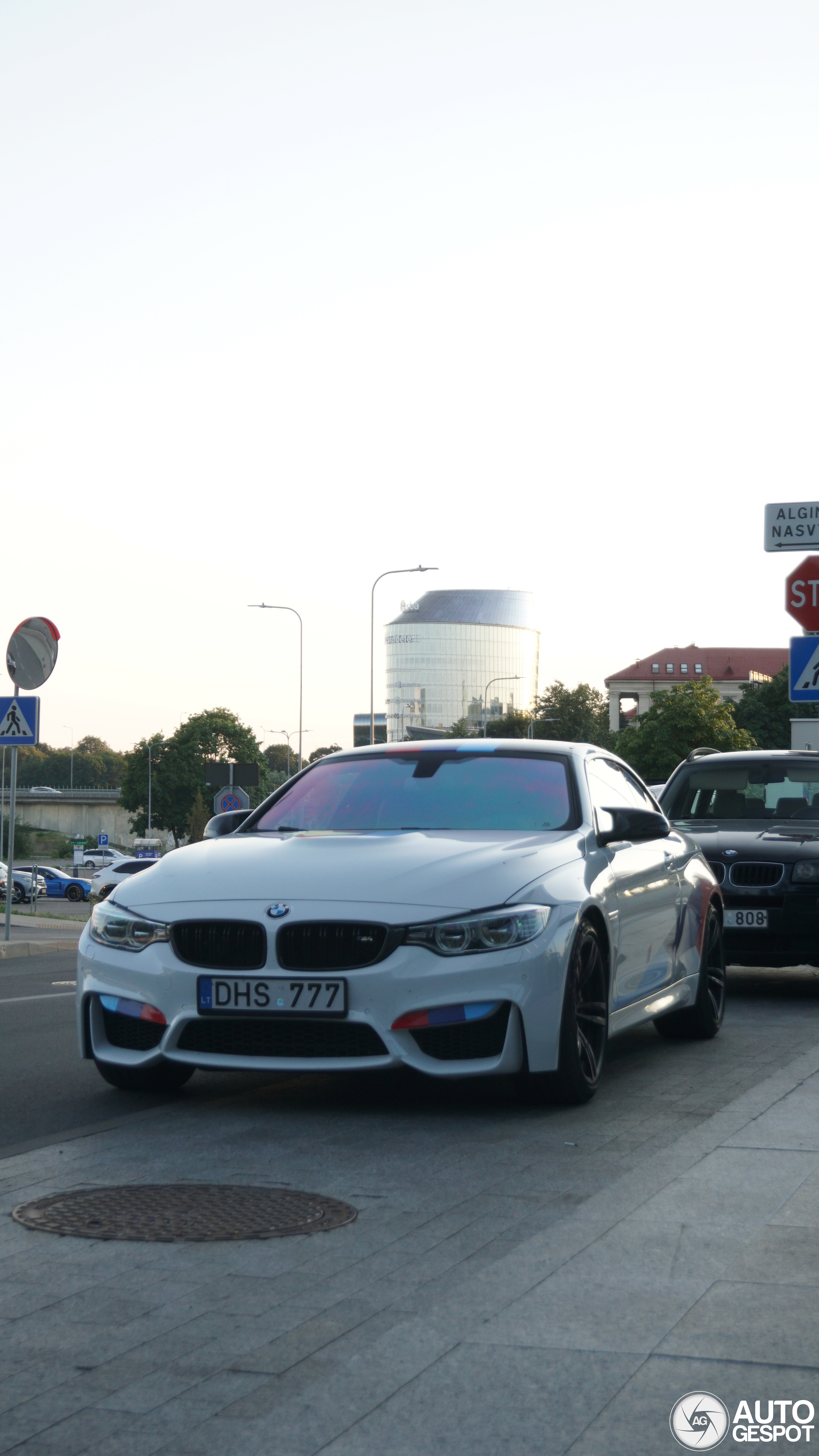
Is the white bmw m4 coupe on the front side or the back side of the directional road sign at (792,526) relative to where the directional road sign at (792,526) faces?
on the front side

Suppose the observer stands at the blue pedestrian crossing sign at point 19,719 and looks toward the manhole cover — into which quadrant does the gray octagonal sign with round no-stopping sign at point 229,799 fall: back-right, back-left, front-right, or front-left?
back-left

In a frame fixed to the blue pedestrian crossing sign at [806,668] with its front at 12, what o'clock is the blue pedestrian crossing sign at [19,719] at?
the blue pedestrian crossing sign at [19,719] is roughly at 3 o'clock from the blue pedestrian crossing sign at [806,668].

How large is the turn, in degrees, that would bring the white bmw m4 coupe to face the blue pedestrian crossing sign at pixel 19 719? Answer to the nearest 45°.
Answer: approximately 135° to its right

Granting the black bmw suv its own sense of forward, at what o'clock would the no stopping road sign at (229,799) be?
The no stopping road sign is roughly at 5 o'clock from the black bmw suv.

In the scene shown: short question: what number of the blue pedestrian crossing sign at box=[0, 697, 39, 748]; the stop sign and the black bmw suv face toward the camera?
3

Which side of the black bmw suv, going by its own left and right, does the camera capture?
front

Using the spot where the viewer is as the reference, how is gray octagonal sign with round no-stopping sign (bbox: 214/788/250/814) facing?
facing the viewer

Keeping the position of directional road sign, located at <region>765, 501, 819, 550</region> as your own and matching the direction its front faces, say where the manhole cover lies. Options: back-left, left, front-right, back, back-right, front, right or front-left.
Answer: front

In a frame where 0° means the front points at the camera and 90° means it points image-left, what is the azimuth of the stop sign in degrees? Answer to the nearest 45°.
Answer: approximately 0°

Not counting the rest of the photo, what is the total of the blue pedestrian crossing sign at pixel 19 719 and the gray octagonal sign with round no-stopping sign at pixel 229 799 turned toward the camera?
2

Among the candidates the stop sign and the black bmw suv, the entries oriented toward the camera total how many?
2

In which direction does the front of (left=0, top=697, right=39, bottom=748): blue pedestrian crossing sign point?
toward the camera
